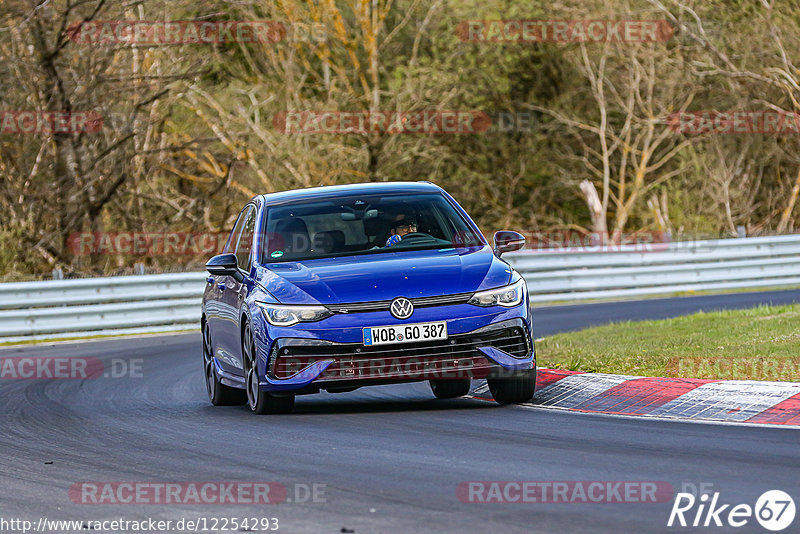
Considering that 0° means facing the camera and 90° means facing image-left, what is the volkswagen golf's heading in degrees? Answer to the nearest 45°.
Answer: approximately 0°

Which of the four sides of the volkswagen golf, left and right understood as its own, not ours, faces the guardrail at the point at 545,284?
back
